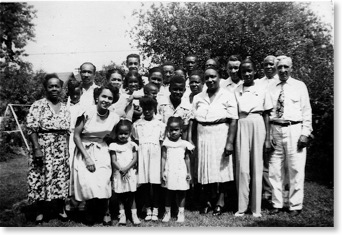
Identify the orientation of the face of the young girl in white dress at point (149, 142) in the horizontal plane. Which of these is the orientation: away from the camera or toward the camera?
toward the camera

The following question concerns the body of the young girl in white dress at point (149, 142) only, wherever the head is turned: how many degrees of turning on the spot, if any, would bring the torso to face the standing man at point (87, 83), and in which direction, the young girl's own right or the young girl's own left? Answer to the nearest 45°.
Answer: approximately 135° to the young girl's own right

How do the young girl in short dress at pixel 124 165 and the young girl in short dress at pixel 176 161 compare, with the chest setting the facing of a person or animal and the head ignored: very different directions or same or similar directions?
same or similar directions

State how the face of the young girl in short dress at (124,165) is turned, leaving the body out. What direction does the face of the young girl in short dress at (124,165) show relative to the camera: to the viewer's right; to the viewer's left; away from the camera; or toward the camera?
toward the camera

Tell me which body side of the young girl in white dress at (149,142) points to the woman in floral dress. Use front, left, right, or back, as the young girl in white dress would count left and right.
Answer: right

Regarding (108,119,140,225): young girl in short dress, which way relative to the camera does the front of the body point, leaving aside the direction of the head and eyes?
toward the camera

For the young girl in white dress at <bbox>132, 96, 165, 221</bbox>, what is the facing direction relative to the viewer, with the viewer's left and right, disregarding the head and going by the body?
facing the viewer

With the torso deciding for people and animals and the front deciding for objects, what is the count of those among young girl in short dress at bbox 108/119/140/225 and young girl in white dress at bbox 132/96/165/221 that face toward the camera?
2

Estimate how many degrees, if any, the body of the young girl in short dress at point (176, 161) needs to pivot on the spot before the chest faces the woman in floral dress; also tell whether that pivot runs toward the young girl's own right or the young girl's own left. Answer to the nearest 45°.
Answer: approximately 90° to the young girl's own right

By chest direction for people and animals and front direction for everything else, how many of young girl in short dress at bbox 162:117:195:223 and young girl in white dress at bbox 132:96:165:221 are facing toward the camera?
2

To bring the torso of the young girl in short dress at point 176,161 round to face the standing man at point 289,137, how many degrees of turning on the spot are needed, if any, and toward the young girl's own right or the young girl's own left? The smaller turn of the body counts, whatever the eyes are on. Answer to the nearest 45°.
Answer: approximately 90° to the young girl's own left

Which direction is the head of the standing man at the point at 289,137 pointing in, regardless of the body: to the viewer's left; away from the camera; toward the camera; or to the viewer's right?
toward the camera

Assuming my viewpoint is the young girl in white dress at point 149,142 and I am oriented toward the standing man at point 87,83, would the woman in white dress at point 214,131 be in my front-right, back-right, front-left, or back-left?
back-right

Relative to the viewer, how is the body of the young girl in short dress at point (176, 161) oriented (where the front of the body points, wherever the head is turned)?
toward the camera

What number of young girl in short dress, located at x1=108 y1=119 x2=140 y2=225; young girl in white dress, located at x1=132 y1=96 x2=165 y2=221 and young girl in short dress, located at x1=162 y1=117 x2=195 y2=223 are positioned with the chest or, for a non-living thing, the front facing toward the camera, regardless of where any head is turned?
3

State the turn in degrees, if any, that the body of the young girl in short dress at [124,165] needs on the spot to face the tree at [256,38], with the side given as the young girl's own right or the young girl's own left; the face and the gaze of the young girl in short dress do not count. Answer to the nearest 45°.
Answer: approximately 135° to the young girl's own left
